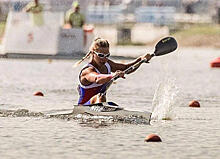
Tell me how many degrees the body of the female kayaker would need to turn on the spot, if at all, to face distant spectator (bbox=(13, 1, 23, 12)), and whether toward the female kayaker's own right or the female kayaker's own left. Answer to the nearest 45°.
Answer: approximately 135° to the female kayaker's own left

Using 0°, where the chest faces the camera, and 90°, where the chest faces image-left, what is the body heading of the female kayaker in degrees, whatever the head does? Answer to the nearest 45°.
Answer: approximately 315°

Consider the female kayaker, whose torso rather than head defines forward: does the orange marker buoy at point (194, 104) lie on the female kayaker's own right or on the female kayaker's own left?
on the female kayaker's own left

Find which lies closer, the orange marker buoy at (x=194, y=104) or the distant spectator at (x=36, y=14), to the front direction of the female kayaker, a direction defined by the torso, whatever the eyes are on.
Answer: the orange marker buoy

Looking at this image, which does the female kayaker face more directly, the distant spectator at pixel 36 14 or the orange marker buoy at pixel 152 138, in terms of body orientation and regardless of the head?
the orange marker buoy
